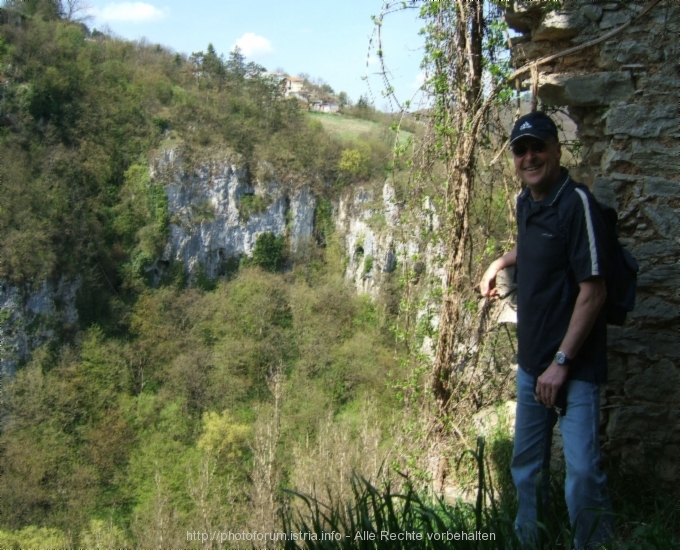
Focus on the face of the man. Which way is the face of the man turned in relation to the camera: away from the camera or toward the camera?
toward the camera

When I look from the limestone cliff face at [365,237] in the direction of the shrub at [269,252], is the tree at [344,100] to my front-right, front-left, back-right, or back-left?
front-right

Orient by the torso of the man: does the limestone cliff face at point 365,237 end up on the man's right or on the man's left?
on the man's right

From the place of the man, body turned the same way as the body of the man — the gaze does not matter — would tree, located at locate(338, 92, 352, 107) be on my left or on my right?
on my right

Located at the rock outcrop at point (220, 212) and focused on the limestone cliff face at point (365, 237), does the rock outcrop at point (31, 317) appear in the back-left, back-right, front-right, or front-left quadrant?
back-right

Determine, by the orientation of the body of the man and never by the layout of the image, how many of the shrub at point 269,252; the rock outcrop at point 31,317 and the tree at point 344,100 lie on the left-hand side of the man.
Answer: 0

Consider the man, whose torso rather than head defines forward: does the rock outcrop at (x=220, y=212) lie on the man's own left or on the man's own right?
on the man's own right

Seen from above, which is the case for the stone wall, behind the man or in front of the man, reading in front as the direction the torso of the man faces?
behind

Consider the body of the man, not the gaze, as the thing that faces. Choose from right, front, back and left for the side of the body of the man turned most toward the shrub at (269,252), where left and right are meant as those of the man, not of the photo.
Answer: right

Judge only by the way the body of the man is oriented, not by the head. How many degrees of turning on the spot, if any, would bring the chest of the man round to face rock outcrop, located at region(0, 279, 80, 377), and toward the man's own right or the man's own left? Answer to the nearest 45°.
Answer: approximately 90° to the man's own right

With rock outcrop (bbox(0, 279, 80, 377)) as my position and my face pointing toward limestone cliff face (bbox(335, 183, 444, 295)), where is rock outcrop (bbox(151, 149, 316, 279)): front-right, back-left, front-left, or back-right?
front-left

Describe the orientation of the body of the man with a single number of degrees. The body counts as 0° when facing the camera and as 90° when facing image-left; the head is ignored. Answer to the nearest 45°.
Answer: approximately 45°
